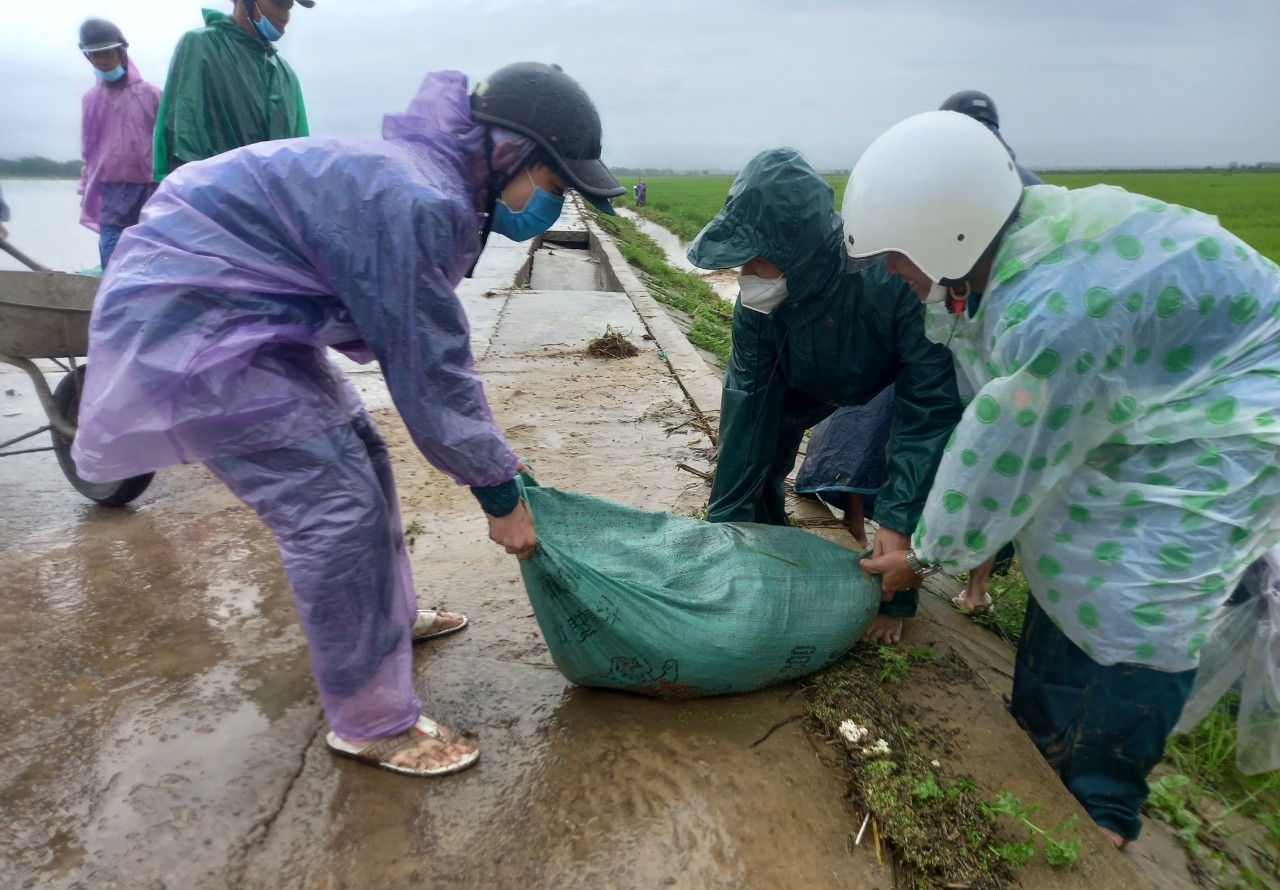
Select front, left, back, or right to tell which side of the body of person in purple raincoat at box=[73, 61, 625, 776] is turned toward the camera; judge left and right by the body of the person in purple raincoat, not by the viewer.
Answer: right

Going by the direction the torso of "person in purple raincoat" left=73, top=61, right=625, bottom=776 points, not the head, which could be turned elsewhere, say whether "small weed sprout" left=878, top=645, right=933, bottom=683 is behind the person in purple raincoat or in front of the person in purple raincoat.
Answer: in front

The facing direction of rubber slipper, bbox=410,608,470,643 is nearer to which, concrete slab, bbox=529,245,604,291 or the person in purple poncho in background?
the concrete slab

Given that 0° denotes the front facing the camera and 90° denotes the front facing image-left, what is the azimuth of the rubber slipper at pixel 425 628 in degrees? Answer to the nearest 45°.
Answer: approximately 270°

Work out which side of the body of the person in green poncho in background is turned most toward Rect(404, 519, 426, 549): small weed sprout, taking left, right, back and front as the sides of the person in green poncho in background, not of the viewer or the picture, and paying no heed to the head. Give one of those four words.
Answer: front

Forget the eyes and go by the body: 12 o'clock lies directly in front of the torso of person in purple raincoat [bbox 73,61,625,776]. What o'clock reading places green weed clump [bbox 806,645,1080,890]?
The green weed clump is roughly at 1 o'clock from the person in purple raincoat.

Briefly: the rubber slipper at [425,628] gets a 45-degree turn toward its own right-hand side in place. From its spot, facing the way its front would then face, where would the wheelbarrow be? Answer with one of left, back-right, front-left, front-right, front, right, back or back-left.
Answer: back

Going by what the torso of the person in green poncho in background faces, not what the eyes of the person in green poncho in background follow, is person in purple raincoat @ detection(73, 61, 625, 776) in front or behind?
in front

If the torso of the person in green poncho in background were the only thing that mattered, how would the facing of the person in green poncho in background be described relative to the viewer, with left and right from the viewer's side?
facing the viewer and to the right of the viewer

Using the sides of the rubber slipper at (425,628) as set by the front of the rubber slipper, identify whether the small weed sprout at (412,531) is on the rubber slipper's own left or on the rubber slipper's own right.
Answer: on the rubber slipper's own left
